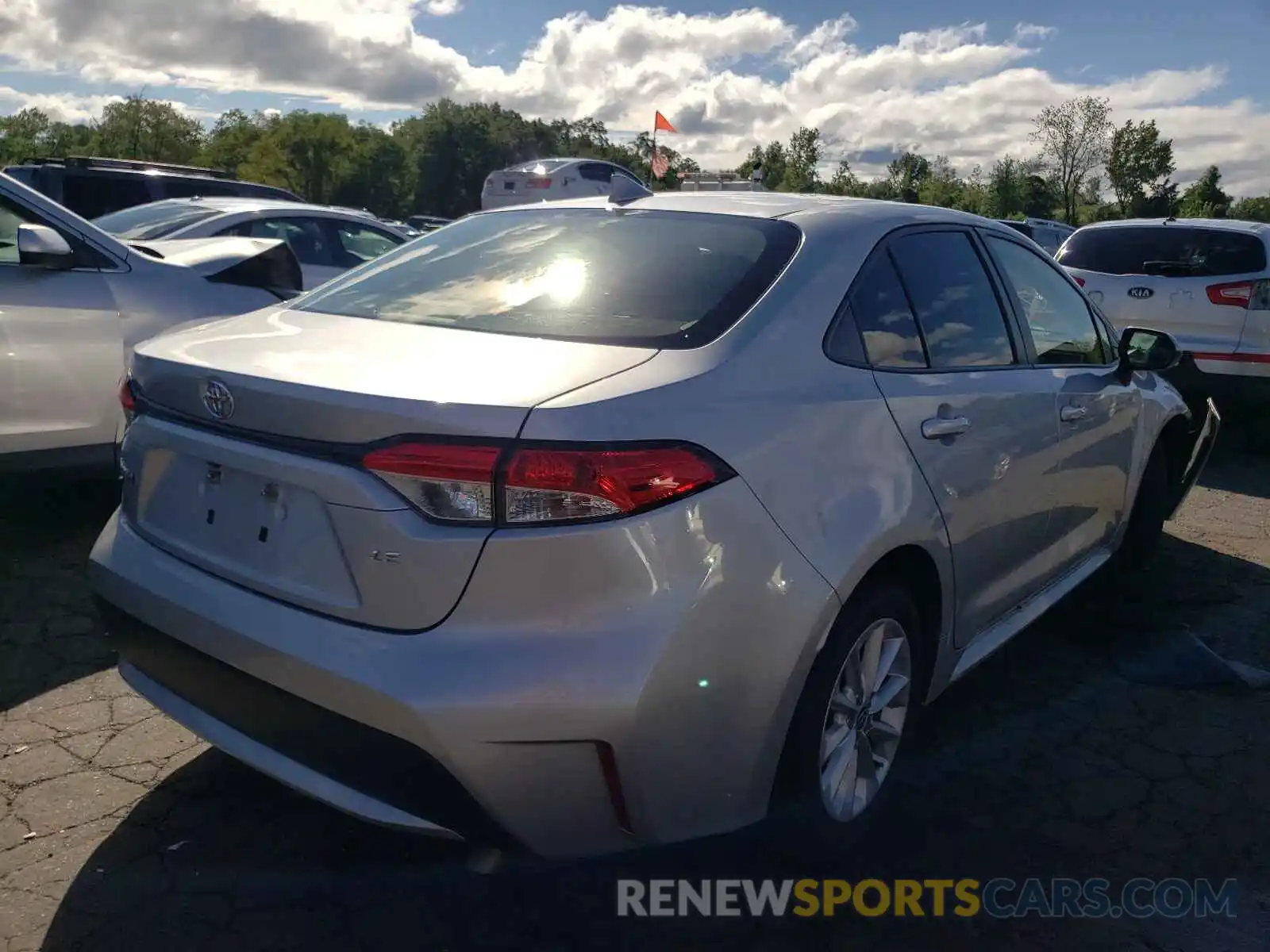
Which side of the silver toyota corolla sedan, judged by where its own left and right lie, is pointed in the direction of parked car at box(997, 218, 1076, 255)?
front

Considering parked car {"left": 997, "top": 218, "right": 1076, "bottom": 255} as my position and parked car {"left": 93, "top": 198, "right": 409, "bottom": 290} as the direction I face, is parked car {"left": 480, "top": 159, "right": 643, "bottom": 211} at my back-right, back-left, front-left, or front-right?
front-right

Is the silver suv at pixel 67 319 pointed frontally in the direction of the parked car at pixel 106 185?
no

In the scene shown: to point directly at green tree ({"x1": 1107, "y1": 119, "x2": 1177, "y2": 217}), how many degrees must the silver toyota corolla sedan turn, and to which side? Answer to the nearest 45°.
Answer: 0° — it already faces it

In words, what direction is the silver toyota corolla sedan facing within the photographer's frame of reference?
facing away from the viewer and to the right of the viewer

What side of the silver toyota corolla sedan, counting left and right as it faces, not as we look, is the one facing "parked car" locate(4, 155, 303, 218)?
left

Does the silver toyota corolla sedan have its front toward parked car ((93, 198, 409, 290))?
no

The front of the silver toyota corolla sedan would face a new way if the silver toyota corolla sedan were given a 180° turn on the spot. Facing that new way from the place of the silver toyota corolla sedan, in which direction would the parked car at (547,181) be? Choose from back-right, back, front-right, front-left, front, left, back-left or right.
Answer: back-right

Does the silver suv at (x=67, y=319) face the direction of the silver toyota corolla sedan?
no

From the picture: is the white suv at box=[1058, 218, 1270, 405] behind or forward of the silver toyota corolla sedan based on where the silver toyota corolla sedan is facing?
forward

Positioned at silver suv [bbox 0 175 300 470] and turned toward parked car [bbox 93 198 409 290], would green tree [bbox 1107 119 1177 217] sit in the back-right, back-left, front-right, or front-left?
front-right
